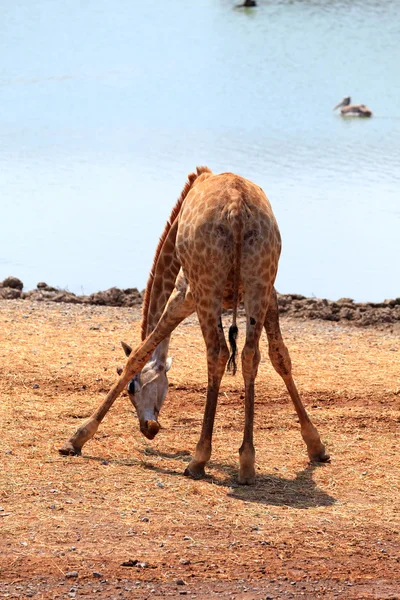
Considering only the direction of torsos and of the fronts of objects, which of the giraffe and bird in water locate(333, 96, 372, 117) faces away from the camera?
the giraffe

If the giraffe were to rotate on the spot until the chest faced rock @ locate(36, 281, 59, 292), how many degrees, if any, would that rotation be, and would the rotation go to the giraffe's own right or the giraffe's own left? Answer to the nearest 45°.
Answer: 0° — it already faces it

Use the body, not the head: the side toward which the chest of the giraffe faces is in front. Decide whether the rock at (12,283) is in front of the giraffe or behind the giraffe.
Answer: in front

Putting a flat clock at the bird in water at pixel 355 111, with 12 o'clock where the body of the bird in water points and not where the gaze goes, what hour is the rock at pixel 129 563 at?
The rock is roughly at 9 o'clock from the bird in water.

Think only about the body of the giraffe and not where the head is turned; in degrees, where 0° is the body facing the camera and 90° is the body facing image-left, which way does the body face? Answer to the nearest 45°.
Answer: approximately 180°

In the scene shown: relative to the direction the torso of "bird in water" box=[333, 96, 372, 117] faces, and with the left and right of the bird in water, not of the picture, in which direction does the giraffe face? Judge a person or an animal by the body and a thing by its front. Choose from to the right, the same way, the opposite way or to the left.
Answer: to the right

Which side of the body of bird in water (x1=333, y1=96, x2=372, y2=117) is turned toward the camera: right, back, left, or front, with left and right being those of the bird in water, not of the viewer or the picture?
left

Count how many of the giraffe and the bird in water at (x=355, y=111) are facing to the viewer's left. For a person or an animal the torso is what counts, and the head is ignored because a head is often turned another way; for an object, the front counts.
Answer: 1

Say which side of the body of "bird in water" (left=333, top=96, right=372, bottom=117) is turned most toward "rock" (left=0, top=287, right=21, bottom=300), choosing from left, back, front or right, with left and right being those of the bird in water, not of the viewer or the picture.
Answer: left

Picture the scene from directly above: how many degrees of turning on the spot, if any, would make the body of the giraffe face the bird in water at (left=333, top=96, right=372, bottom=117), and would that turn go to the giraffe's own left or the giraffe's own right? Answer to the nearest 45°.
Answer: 0° — it already faces it
